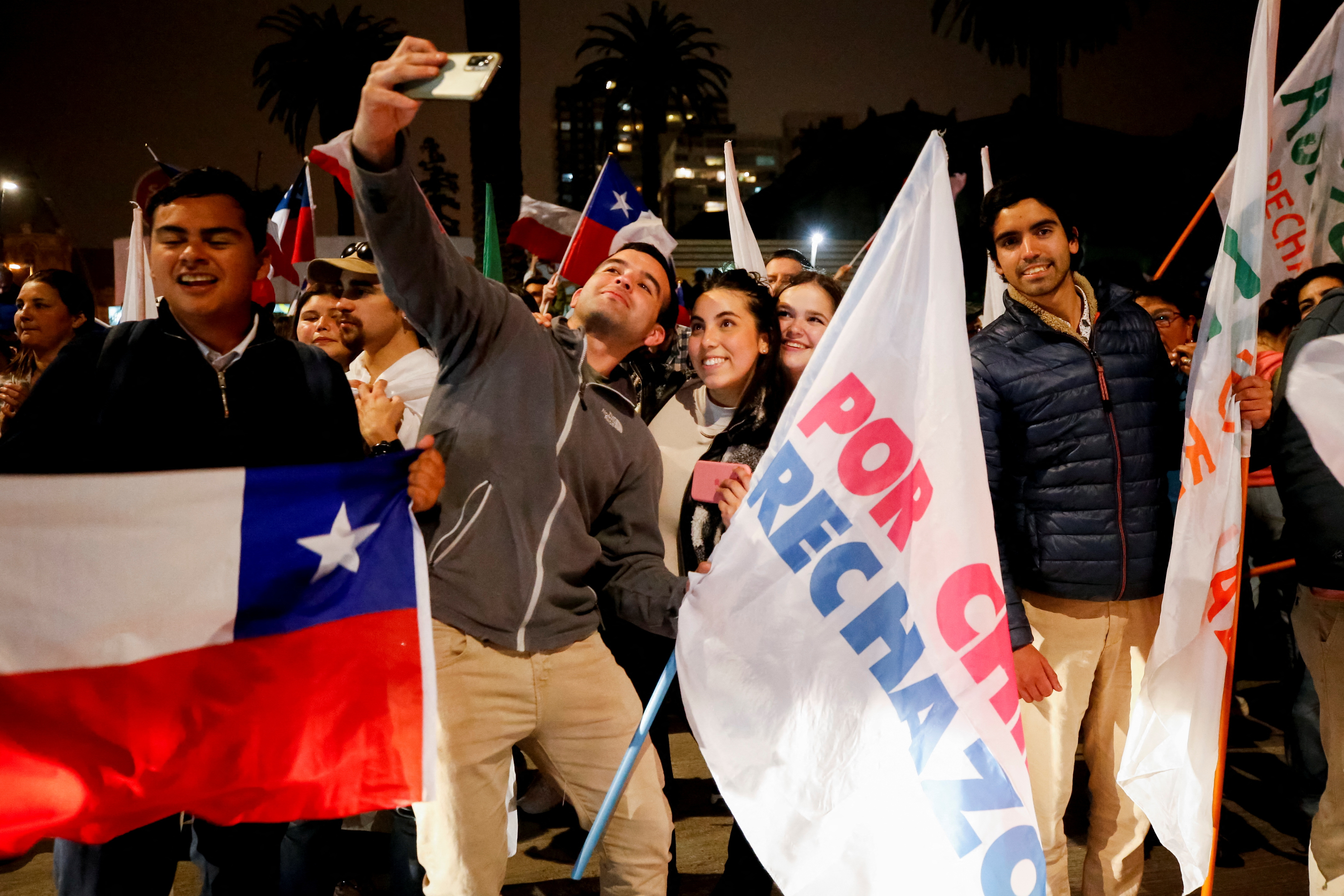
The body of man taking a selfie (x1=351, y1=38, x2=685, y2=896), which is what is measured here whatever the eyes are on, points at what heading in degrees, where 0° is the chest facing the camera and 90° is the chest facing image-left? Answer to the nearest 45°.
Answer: approximately 0°

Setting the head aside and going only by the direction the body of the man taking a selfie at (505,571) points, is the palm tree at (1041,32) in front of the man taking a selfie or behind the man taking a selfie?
behind

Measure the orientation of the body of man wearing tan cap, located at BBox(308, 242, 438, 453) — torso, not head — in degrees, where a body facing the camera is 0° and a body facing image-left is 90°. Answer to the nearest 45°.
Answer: approximately 45°

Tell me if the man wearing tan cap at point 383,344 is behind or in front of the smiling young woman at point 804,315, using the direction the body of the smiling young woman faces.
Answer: in front

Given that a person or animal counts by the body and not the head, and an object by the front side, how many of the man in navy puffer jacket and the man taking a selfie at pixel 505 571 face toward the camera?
2

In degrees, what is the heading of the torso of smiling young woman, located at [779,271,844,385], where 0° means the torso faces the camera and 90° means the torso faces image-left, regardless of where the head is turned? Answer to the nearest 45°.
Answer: approximately 45°

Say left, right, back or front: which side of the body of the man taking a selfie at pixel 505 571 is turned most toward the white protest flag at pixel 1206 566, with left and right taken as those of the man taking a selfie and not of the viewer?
left

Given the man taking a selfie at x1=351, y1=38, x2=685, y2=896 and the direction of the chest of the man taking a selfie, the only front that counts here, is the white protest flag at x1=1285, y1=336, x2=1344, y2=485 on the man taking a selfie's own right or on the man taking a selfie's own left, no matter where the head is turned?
on the man taking a selfie's own left
